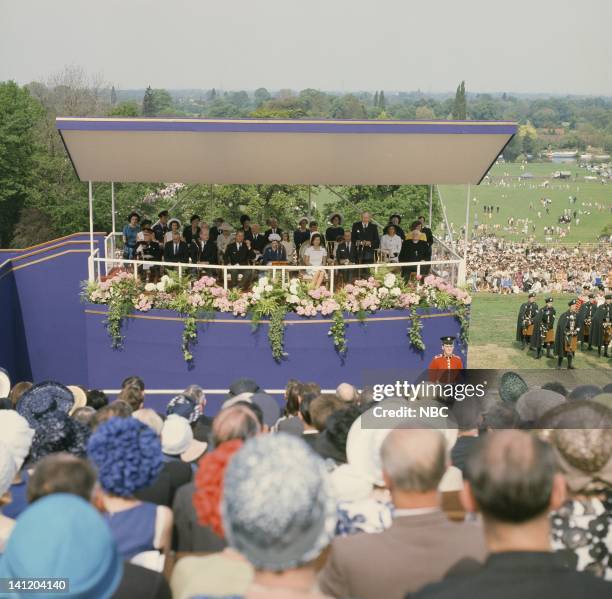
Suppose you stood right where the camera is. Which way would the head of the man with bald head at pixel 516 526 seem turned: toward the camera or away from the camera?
away from the camera

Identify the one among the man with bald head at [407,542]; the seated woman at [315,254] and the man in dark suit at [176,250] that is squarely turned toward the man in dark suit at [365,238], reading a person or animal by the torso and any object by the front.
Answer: the man with bald head

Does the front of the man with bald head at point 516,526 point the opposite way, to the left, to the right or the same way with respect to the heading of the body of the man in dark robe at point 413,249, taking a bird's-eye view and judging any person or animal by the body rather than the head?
the opposite way

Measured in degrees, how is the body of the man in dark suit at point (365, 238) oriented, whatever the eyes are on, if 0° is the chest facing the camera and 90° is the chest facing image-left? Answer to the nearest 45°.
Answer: approximately 0°

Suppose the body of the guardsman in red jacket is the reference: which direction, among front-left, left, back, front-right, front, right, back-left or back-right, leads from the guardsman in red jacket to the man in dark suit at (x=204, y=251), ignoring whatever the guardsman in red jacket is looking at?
back-right

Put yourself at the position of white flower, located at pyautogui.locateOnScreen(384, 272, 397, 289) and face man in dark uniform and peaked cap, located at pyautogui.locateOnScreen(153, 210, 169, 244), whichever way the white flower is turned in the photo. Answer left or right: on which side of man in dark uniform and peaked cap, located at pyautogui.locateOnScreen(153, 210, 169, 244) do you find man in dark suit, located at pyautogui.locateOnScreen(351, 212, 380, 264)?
right

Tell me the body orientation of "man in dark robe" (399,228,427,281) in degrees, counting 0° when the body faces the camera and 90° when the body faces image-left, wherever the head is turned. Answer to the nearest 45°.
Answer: approximately 0°

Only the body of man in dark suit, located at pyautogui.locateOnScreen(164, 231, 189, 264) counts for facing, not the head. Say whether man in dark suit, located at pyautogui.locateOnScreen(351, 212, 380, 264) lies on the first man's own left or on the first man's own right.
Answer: on the first man's own left

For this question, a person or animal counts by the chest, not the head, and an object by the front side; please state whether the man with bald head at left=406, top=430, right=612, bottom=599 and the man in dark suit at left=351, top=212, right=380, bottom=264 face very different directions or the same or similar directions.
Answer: very different directions

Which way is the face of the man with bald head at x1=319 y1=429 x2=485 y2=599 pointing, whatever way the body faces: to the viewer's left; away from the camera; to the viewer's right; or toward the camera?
away from the camera

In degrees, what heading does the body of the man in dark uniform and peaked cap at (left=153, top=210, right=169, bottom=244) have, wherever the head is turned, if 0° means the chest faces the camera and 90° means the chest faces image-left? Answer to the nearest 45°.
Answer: approximately 315°

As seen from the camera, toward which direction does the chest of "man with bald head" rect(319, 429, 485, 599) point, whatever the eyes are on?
away from the camera

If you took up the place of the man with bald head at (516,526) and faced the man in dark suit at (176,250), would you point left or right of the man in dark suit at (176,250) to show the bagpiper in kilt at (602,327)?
right

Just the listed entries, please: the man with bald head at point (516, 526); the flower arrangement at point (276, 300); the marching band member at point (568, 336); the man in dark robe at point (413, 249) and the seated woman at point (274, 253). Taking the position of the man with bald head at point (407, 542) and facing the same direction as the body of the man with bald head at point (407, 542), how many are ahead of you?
4
